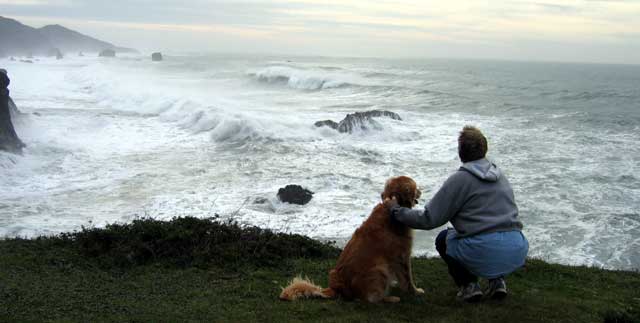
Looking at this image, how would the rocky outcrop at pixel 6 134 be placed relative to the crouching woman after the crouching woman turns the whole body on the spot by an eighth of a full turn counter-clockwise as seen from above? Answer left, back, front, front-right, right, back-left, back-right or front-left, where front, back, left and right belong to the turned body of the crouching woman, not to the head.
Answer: front-right

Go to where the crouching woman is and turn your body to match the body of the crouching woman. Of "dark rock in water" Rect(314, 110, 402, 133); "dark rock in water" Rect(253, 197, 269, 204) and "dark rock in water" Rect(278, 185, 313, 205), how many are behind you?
0

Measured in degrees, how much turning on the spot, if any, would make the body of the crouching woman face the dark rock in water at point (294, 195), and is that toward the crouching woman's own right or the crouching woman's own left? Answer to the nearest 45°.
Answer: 0° — they already face it

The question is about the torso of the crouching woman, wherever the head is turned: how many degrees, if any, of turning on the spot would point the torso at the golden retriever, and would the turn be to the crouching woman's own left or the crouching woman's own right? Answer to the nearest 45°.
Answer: approximately 45° to the crouching woman's own left

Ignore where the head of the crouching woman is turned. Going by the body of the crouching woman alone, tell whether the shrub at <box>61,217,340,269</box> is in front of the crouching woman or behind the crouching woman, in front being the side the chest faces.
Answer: in front

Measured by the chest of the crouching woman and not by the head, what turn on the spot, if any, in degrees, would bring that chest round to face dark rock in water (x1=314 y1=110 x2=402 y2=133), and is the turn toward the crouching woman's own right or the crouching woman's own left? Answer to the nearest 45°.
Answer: approximately 45° to the crouching woman's own right

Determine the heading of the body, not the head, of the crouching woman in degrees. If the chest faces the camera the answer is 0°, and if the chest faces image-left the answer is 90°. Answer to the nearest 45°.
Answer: approximately 135°

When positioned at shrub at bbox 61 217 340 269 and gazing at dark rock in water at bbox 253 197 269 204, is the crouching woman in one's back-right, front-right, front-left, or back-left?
back-right

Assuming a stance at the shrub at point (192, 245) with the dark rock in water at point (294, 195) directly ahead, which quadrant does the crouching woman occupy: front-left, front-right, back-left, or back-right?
back-right

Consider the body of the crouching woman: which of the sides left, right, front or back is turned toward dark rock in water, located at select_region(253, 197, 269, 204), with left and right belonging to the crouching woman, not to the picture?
front

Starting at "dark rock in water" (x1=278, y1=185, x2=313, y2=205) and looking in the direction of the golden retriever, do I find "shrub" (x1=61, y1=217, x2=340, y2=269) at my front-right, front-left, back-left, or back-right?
front-right
